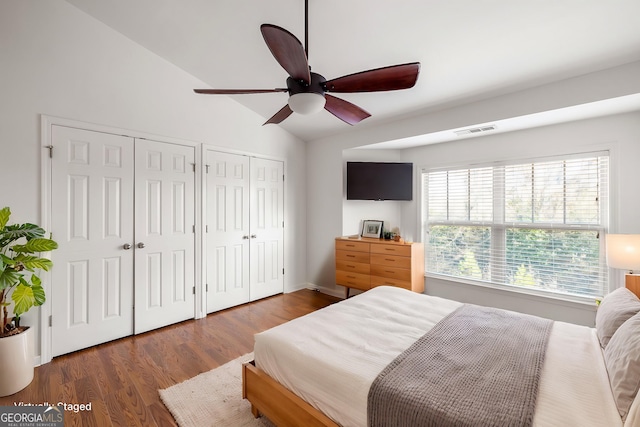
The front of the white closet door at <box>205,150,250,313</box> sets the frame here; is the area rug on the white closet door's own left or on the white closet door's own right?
on the white closet door's own right

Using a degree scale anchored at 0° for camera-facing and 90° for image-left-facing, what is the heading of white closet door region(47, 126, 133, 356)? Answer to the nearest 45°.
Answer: approximately 315°

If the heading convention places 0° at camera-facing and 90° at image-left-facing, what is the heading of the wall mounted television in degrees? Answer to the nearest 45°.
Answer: approximately 0°

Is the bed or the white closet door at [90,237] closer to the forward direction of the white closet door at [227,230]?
the bed

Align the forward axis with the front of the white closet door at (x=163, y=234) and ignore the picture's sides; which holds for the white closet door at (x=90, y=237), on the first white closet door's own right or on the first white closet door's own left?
on the first white closet door's own right

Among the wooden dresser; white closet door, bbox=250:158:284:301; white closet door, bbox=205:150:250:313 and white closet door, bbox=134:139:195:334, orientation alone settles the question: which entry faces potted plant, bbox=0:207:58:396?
the wooden dresser

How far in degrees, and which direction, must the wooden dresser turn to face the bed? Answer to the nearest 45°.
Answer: approximately 45° to its left

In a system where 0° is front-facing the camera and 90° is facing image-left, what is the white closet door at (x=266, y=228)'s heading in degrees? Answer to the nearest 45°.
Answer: approximately 315°

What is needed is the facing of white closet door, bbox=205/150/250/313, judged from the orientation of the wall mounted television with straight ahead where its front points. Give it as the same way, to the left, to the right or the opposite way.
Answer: to the left

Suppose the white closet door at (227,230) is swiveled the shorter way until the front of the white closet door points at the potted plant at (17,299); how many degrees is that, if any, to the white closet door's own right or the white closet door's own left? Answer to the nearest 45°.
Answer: approximately 90° to the white closet door's own right

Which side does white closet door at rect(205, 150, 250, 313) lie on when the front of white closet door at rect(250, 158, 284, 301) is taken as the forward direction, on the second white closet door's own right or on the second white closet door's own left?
on the second white closet door's own right

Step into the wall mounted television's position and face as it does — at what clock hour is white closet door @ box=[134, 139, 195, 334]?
The white closet door is roughly at 2 o'clock from the wall mounted television.
